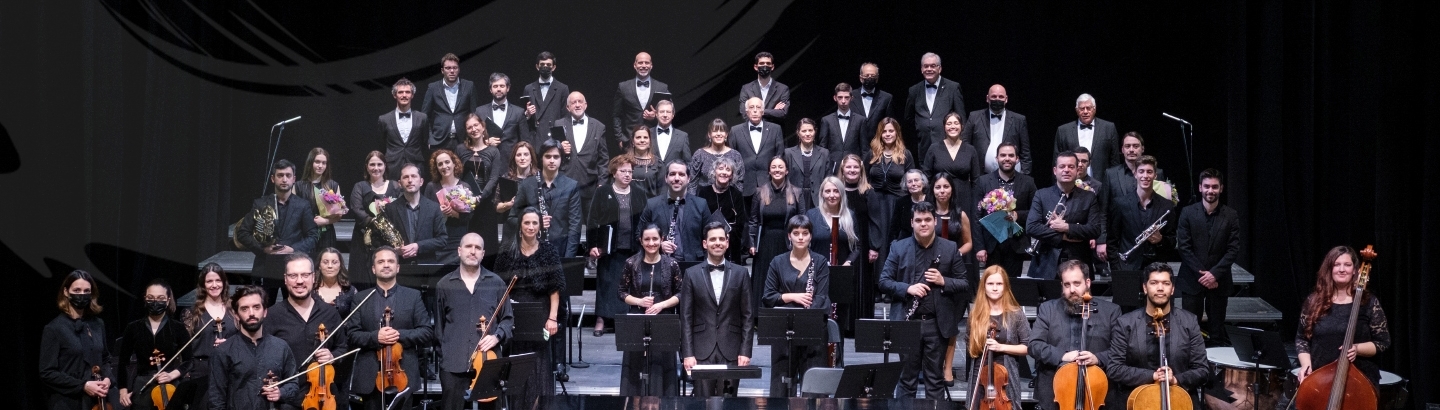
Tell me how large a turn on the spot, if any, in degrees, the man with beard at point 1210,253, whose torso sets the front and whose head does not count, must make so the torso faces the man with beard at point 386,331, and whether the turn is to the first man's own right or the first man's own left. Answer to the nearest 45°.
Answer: approximately 45° to the first man's own right

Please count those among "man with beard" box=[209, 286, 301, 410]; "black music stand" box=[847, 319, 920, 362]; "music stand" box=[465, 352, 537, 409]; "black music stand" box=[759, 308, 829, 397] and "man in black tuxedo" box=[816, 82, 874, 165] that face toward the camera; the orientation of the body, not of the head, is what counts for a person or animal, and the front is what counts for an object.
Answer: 2

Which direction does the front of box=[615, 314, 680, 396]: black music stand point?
away from the camera

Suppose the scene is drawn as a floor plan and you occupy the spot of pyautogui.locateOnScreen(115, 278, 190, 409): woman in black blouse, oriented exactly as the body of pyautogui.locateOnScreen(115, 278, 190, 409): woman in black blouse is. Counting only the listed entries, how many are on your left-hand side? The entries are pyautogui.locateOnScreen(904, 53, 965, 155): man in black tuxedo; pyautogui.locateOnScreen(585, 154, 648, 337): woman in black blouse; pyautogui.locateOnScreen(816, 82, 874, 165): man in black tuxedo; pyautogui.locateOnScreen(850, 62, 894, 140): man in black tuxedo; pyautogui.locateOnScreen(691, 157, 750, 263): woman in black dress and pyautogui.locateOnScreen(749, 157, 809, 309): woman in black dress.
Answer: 6

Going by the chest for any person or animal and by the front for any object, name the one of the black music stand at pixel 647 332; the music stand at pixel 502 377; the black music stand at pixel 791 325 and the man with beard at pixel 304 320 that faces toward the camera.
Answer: the man with beard

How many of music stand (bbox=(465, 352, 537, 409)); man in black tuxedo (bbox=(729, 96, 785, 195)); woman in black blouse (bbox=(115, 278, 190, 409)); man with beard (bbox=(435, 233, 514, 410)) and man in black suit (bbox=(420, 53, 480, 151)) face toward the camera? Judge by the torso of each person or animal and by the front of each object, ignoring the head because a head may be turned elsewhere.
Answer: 4

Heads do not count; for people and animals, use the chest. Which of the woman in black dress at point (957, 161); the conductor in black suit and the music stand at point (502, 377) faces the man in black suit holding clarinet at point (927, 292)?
the woman in black dress

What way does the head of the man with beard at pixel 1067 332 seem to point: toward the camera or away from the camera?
toward the camera

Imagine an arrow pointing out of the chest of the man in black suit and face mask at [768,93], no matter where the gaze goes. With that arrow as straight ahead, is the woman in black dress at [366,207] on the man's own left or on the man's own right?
on the man's own right

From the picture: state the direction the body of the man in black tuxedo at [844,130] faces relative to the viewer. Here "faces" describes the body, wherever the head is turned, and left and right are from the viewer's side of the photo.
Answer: facing the viewer

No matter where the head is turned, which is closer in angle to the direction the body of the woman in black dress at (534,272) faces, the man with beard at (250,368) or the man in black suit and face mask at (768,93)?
the man with beard

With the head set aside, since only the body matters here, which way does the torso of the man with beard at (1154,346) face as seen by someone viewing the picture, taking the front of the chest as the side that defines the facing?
toward the camera

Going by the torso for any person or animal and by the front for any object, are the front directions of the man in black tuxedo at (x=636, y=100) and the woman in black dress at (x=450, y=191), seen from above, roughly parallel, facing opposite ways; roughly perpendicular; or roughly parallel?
roughly parallel

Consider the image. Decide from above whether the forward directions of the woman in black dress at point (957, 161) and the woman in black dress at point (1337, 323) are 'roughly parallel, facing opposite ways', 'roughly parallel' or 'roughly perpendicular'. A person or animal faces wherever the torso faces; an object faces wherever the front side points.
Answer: roughly parallel

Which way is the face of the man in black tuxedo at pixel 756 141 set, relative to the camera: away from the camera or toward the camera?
toward the camera

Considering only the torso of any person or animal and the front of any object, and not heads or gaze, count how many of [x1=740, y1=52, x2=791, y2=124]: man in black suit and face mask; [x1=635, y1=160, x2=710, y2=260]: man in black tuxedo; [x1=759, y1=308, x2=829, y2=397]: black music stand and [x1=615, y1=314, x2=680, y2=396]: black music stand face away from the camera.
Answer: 2

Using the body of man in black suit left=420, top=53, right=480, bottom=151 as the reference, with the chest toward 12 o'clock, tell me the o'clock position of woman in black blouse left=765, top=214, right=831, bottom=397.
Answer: The woman in black blouse is roughly at 11 o'clock from the man in black suit.

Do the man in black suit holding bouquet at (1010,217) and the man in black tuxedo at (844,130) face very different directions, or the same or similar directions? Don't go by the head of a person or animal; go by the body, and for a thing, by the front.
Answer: same or similar directions
